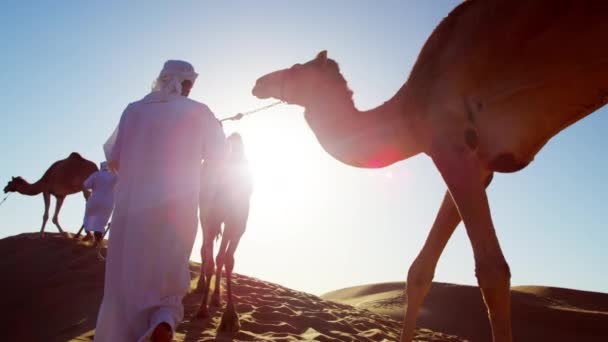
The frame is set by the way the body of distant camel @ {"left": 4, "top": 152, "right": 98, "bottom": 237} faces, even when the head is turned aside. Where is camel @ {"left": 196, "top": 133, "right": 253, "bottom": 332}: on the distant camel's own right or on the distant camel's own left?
on the distant camel's own left

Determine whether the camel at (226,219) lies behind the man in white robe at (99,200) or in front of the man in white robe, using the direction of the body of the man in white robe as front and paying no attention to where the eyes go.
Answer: behind

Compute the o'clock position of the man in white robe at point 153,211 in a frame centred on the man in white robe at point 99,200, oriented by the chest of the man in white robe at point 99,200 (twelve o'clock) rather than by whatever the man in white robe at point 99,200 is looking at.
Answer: the man in white robe at point 153,211 is roughly at 6 o'clock from the man in white robe at point 99,200.

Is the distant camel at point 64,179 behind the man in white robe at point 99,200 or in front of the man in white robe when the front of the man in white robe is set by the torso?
in front

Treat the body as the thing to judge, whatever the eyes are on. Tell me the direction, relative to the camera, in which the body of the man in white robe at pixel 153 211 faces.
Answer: away from the camera

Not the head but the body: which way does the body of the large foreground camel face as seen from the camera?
to the viewer's left

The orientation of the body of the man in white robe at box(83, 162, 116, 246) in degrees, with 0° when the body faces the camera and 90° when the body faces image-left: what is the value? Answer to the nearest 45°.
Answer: approximately 180°

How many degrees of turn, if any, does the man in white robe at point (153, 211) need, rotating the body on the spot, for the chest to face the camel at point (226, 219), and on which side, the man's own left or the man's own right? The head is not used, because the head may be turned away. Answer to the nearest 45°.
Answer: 0° — they already face it

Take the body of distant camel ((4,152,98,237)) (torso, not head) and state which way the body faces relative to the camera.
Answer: to the viewer's left

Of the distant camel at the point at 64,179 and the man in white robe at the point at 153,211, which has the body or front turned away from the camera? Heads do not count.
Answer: the man in white robe
